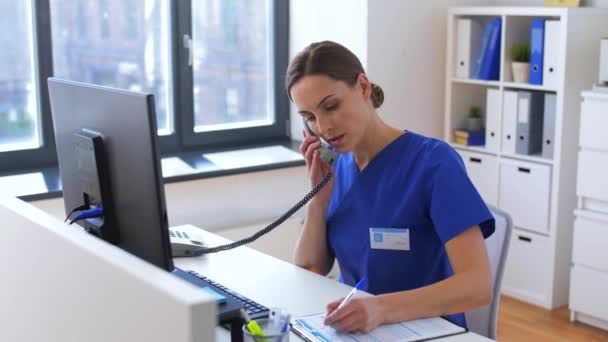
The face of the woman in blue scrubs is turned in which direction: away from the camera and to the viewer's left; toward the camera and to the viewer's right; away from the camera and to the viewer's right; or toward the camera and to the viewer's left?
toward the camera and to the viewer's left

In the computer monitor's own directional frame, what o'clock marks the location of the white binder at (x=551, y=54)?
The white binder is roughly at 12 o'clock from the computer monitor.

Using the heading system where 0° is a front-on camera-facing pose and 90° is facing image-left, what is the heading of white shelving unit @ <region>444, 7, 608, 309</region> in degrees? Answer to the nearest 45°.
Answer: approximately 45°

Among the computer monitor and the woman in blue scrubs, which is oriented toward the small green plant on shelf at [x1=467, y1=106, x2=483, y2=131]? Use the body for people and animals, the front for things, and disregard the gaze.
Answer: the computer monitor

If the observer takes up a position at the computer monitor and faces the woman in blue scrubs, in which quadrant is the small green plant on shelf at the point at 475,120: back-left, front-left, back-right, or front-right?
front-left

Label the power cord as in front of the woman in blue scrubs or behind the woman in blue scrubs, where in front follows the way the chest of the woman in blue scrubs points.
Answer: in front

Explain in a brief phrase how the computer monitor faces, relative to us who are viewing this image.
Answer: facing away from the viewer and to the right of the viewer

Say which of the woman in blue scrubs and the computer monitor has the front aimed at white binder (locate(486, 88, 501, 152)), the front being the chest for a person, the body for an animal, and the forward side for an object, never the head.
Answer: the computer monitor

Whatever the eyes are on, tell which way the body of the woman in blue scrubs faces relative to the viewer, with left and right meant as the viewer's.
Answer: facing the viewer and to the left of the viewer

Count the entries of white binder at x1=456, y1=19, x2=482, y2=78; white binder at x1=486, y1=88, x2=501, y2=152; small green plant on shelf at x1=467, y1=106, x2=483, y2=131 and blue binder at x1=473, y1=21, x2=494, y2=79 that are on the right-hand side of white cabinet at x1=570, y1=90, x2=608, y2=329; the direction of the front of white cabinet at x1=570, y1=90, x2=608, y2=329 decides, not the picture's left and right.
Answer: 4

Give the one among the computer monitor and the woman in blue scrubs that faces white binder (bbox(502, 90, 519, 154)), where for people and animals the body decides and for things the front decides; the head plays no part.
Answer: the computer monitor

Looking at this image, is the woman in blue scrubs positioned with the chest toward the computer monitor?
yes

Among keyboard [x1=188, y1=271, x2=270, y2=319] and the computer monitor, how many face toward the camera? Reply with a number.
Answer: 0

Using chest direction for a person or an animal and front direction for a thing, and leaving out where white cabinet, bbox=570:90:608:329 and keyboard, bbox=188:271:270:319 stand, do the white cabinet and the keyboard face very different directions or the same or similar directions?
very different directions

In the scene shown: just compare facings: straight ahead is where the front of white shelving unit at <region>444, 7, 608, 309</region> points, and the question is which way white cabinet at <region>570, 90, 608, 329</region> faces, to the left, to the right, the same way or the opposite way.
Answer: the same way
